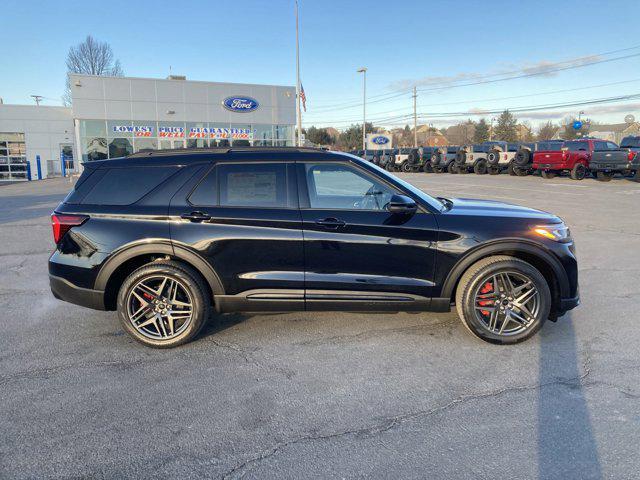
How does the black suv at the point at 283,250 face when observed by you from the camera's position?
facing to the right of the viewer

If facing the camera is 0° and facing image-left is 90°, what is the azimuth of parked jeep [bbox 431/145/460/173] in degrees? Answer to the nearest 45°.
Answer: approximately 225°

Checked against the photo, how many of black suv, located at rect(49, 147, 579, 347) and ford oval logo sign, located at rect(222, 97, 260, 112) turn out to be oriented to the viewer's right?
1

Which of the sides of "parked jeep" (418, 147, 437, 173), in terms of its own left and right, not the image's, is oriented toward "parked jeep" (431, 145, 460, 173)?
right

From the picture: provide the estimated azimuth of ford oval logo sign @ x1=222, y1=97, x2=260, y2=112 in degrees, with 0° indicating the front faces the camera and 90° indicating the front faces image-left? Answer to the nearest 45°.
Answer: approximately 0°

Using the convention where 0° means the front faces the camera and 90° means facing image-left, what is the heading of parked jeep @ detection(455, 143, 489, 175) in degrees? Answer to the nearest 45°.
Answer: approximately 225°

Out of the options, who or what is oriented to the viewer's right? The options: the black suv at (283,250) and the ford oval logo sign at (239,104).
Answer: the black suv

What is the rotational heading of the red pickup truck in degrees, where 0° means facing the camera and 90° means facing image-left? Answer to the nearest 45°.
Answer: approximately 225°

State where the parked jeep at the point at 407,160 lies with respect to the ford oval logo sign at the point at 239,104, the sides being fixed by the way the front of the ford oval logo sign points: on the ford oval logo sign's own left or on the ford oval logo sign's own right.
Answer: on the ford oval logo sign's own left

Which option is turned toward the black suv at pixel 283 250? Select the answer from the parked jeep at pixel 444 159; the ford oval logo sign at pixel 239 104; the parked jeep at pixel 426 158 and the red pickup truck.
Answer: the ford oval logo sign
